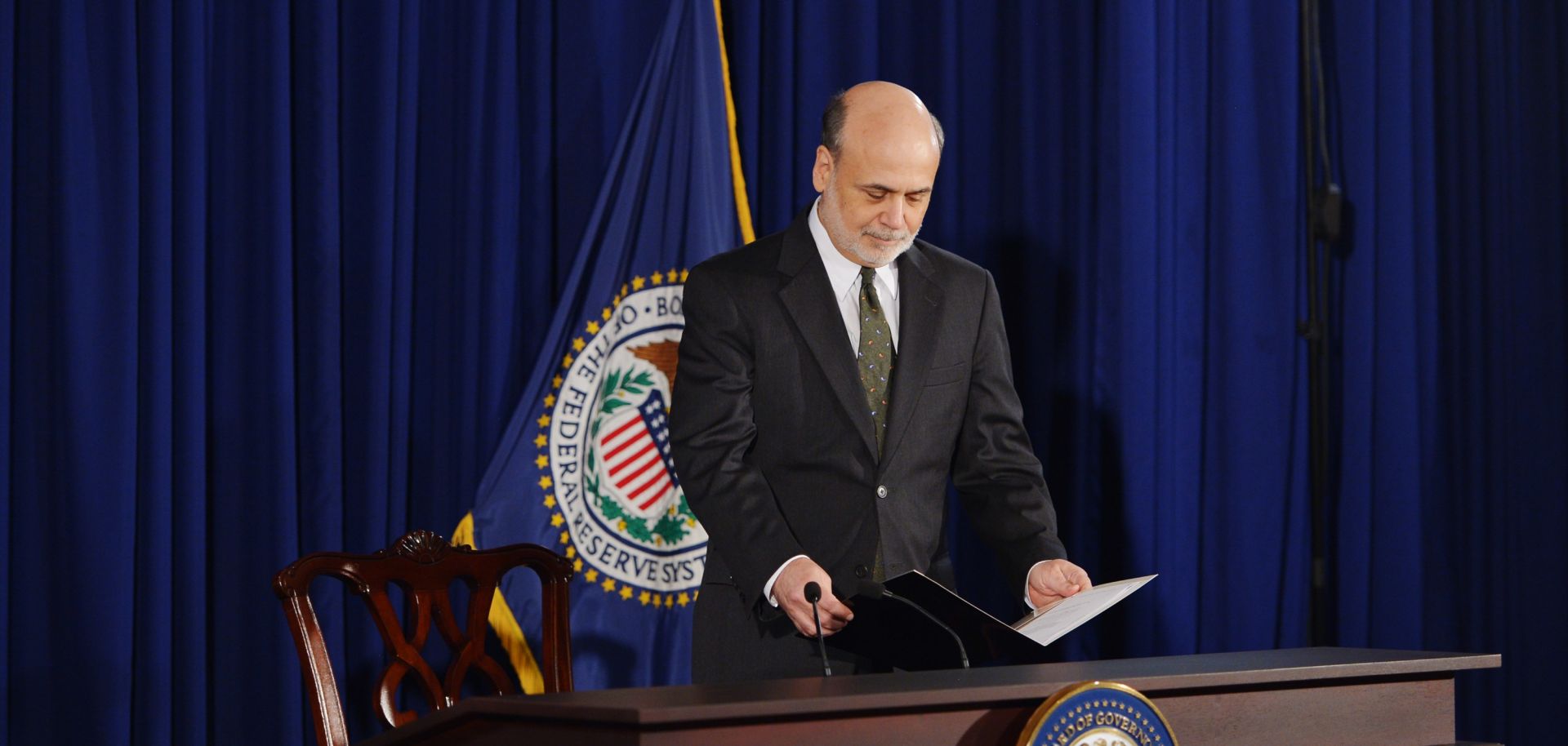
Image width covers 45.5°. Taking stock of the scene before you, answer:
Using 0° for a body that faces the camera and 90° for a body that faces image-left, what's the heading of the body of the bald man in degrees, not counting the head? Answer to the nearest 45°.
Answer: approximately 315°

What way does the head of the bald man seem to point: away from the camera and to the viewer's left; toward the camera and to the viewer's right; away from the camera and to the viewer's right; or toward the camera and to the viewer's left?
toward the camera and to the viewer's right

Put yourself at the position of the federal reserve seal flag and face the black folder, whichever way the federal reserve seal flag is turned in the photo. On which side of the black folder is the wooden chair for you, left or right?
right

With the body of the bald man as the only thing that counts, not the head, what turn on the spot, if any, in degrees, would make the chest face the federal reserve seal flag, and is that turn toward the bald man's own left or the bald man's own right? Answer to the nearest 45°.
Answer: approximately 180°

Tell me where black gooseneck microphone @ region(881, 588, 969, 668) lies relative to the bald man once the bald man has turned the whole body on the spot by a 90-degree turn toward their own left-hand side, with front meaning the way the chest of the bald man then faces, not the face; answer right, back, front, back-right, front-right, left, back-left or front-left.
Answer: back-right
